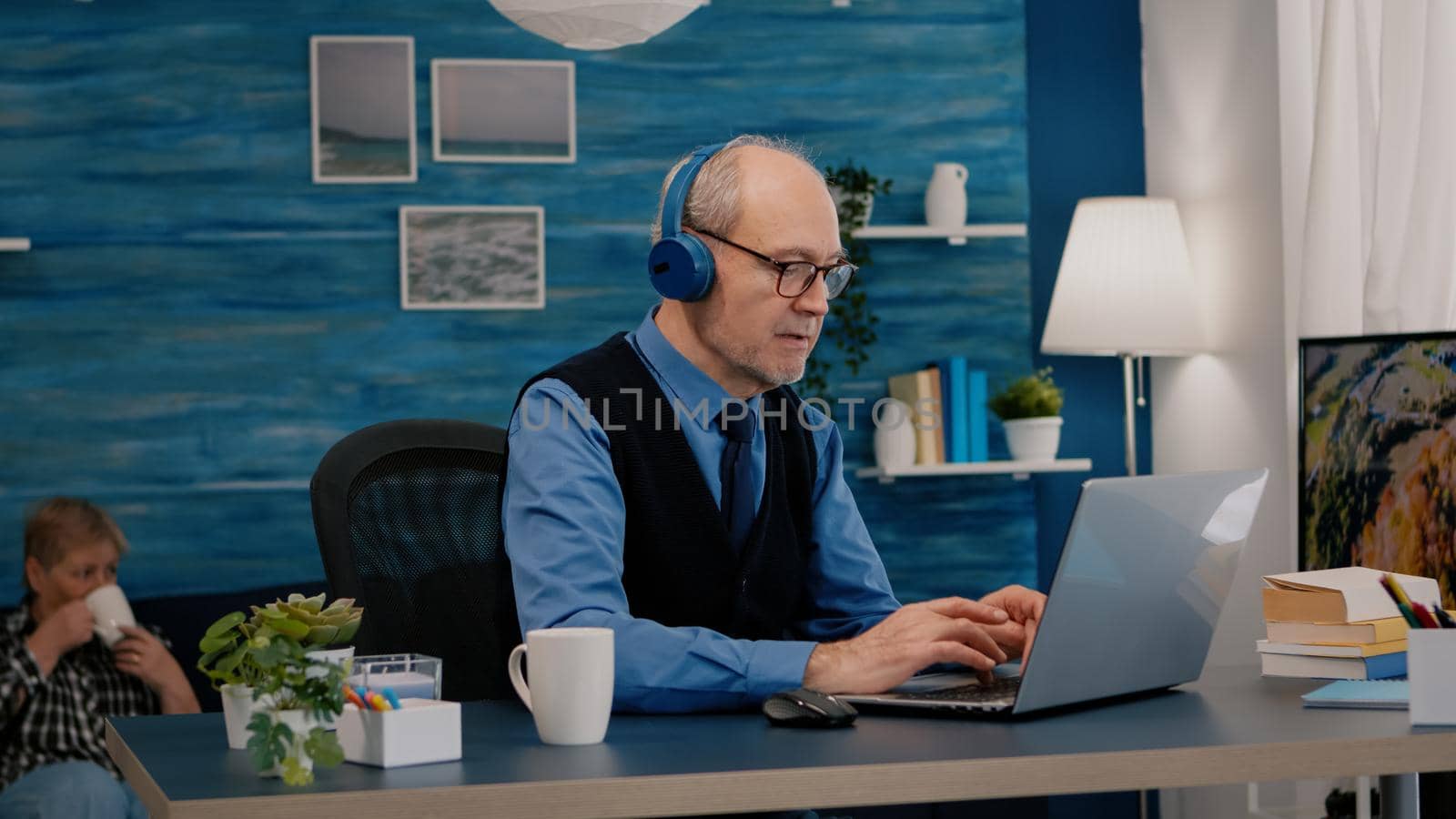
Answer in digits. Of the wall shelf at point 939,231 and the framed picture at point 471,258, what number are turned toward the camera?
2

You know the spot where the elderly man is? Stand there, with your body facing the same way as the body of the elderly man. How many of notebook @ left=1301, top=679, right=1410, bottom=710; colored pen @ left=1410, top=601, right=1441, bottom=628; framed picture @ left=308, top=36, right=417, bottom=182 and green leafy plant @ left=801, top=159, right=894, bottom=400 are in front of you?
2

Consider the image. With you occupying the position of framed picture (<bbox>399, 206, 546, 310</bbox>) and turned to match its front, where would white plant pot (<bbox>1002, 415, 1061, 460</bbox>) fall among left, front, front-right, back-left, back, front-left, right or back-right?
left

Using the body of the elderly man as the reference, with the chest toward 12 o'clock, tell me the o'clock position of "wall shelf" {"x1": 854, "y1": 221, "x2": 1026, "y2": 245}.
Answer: The wall shelf is roughly at 8 o'clock from the elderly man.

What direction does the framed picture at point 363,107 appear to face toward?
toward the camera

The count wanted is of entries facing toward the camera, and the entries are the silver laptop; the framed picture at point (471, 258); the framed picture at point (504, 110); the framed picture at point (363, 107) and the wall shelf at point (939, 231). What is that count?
4

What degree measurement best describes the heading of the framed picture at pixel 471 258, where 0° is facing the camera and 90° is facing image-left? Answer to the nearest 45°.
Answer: approximately 0°

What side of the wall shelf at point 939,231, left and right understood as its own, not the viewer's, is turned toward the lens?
front

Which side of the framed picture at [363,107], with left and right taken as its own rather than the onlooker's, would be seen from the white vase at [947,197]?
left

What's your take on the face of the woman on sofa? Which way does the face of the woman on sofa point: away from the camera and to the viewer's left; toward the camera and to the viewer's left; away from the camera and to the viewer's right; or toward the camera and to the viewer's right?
toward the camera and to the viewer's right

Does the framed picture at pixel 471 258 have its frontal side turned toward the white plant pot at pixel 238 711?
yes

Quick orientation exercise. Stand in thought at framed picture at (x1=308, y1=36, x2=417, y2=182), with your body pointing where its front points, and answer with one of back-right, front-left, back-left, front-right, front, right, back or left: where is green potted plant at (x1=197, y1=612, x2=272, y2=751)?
front

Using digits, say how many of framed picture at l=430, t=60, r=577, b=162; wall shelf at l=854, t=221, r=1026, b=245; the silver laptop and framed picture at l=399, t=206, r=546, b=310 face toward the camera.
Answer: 3

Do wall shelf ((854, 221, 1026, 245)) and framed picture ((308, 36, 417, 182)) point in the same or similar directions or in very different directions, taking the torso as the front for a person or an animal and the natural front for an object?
same or similar directions
